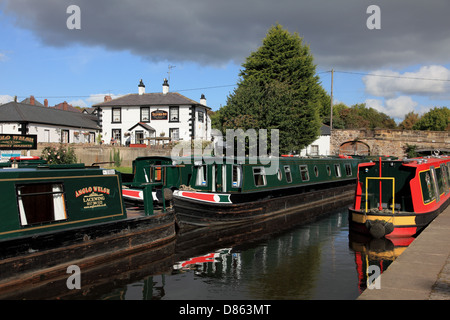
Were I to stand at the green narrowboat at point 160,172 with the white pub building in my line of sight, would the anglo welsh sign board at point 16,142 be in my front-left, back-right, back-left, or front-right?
front-left

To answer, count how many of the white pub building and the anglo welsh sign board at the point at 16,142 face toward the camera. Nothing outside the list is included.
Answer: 2

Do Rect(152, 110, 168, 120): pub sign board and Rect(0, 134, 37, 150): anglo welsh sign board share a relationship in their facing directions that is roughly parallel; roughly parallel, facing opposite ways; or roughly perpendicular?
roughly parallel

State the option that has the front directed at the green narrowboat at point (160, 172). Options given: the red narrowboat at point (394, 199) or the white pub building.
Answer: the white pub building

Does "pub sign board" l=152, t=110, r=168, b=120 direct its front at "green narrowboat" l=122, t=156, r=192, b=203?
yes

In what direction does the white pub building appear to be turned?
toward the camera

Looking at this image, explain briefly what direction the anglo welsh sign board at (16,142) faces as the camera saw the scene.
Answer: facing the viewer

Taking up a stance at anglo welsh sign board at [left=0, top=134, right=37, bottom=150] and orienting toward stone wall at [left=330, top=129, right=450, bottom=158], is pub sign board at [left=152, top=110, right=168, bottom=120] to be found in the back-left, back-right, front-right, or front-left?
front-left

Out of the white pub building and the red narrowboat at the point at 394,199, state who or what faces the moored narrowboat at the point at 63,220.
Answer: the white pub building

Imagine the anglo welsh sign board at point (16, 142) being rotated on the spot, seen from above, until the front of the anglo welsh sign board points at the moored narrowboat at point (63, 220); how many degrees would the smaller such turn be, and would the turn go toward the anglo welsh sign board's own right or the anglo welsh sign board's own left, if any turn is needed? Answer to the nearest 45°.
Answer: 0° — it already faces it

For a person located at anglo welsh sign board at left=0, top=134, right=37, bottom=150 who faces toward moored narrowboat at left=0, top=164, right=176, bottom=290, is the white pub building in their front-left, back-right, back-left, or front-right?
back-left
